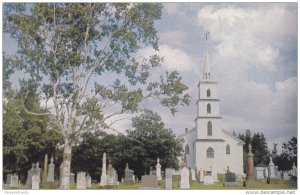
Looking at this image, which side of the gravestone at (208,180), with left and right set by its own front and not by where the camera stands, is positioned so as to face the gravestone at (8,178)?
right

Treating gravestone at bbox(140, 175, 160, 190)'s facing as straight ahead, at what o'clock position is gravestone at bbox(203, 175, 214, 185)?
gravestone at bbox(203, 175, 214, 185) is roughly at 8 o'clock from gravestone at bbox(140, 175, 160, 190).

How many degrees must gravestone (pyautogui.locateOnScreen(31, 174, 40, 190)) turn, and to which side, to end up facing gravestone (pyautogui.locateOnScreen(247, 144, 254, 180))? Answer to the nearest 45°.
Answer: approximately 90° to its left

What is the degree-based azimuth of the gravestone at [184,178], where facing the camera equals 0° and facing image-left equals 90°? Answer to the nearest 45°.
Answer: approximately 0°

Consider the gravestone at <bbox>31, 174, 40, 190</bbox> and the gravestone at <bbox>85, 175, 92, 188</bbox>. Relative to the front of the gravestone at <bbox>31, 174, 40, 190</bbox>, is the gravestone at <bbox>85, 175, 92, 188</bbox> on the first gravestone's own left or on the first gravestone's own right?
on the first gravestone's own left

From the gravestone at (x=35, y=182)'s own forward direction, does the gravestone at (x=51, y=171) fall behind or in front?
behind

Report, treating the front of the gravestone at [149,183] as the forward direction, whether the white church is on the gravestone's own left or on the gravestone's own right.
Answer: on the gravestone's own left

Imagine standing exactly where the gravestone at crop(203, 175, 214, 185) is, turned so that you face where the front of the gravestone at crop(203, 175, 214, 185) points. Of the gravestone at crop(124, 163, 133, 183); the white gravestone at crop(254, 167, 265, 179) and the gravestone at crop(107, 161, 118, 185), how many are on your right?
2

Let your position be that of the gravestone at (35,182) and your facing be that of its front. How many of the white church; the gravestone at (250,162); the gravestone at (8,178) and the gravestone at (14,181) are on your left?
2

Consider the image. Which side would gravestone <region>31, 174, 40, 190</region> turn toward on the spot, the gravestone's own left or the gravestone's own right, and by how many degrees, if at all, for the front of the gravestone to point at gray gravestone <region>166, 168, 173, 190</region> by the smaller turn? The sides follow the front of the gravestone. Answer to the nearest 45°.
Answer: approximately 90° to the gravestone's own left

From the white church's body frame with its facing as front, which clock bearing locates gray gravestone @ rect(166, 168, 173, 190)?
The gray gravestone is roughly at 1 o'clock from the white church.
